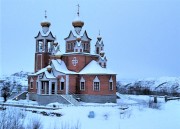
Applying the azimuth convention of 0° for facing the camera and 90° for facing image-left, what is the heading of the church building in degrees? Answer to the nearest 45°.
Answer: approximately 45°
